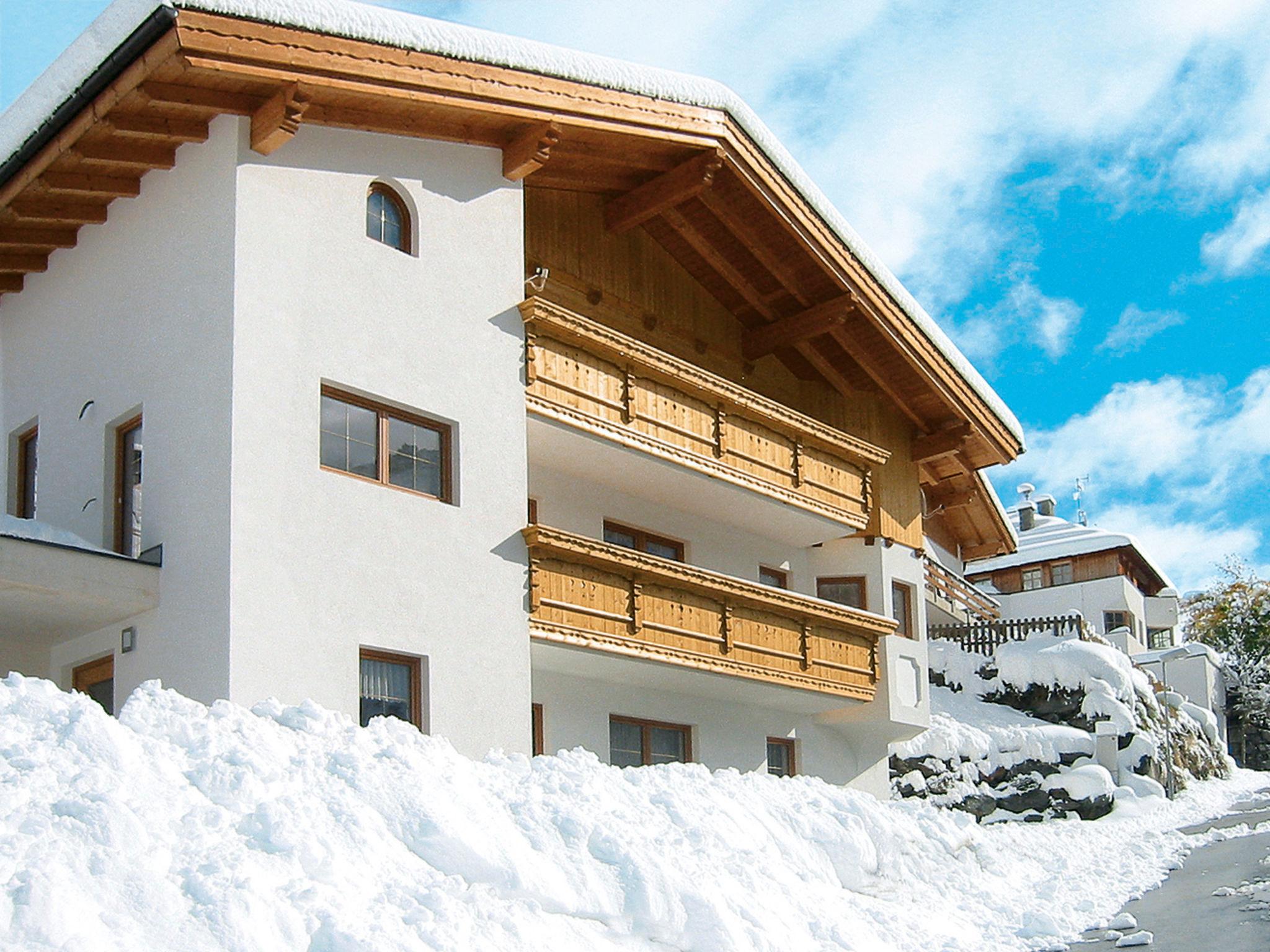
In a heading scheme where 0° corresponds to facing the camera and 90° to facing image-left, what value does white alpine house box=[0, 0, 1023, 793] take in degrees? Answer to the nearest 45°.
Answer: approximately 315°

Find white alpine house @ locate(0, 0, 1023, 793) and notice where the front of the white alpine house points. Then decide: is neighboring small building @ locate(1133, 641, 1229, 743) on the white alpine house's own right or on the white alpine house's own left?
on the white alpine house's own left
